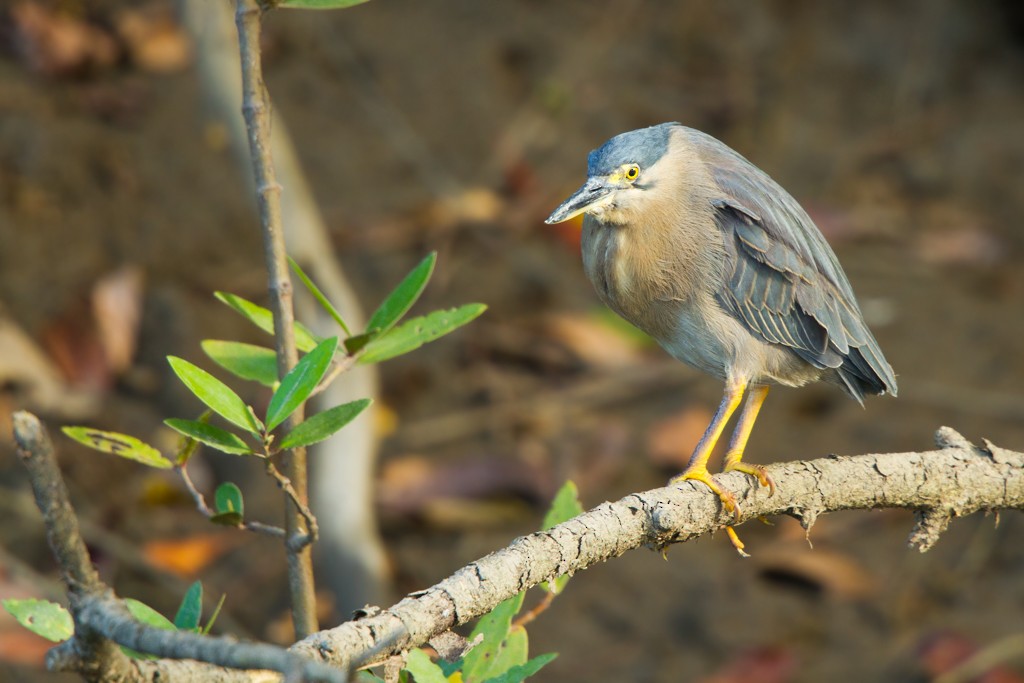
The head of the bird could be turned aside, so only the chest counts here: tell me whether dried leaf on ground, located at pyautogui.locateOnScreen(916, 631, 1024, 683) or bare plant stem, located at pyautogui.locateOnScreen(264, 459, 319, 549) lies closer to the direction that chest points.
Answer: the bare plant stem

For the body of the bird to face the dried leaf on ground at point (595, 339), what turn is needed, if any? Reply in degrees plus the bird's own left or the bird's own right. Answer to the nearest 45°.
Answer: approximately 135° to the bird's own right

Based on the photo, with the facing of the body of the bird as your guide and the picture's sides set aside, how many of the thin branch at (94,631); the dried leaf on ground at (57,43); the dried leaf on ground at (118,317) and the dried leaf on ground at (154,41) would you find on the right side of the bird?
3

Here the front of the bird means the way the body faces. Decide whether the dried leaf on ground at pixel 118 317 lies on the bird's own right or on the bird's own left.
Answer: on the bird's own right

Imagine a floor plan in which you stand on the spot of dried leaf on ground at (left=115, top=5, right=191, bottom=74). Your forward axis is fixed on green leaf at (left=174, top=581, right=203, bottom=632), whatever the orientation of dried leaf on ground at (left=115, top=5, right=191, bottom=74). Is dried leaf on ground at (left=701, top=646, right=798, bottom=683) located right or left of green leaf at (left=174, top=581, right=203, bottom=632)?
left

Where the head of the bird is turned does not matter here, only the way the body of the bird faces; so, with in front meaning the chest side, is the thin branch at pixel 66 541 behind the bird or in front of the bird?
in front

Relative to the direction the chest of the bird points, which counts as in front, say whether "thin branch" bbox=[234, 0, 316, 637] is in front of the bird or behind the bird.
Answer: in front

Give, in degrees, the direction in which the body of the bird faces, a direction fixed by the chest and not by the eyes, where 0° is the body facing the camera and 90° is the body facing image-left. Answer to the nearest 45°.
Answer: approximately 45°

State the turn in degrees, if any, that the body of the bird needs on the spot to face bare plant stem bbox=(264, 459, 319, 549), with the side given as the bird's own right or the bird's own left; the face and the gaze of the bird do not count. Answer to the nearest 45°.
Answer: approximately 45° to the bird's own right

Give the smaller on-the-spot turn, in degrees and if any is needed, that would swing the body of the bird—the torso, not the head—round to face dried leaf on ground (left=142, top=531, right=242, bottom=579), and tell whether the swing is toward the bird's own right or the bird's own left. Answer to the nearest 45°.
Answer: approximately 90° to the bird's own right

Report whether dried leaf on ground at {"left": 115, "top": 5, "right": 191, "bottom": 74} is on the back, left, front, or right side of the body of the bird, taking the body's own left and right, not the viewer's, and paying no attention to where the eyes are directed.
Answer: right
